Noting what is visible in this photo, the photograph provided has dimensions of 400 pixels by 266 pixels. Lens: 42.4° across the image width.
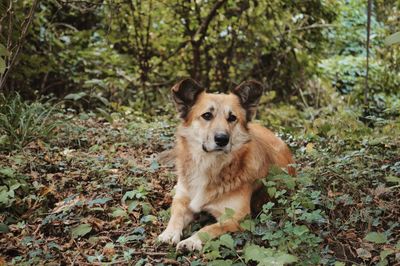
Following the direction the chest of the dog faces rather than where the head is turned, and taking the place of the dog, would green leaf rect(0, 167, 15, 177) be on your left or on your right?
on your right

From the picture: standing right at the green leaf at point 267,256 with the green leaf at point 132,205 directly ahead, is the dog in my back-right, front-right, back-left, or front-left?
front-right

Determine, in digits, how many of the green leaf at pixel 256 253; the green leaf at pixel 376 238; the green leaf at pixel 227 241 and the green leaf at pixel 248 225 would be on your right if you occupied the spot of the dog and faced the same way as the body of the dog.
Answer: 0

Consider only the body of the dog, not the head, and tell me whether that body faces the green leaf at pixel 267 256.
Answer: no

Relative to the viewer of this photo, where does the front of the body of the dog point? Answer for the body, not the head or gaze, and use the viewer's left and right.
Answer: facing the viewer and to the left of the viewer

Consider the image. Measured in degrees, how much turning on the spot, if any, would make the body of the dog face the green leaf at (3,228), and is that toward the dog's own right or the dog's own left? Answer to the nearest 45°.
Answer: approximately 45° to the dog's own right

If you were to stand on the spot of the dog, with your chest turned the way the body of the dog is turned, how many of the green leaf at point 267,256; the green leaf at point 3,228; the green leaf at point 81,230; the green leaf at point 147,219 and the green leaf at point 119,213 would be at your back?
0

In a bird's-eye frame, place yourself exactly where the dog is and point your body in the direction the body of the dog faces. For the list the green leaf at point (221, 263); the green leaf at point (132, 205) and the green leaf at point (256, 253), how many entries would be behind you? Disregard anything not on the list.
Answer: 0

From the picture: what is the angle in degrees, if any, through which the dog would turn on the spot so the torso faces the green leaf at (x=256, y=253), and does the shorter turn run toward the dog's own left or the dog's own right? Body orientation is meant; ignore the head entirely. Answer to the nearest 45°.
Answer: approximately 45° to the dog's own left

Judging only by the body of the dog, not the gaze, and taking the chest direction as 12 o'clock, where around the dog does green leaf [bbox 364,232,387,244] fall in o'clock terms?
The green leaf is roughly at 9 o'clock from the dog.

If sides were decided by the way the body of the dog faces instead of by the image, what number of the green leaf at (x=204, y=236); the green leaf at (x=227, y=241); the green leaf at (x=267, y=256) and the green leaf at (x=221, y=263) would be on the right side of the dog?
0

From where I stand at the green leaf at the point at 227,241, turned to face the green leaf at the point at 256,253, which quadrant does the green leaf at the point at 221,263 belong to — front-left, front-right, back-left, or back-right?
front-right

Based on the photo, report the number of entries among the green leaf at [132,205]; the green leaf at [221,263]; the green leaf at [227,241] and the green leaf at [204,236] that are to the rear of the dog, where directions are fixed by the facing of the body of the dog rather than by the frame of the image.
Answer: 0

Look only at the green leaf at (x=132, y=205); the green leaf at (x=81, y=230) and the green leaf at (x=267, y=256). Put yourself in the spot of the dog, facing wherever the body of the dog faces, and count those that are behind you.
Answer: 0

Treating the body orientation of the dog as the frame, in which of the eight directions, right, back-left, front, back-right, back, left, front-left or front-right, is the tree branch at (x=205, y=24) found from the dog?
back-right

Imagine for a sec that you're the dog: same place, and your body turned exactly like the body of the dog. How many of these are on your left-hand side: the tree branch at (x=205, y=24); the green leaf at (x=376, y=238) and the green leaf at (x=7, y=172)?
1

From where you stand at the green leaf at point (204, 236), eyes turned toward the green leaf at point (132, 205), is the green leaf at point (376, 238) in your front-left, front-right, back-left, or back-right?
back-right

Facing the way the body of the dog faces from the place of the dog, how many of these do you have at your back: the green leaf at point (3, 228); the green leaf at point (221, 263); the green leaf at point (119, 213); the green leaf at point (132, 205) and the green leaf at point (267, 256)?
0

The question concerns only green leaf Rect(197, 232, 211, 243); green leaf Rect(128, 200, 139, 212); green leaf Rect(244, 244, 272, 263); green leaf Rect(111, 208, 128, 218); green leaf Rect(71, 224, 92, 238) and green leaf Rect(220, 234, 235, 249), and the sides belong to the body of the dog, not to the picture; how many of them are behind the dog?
0

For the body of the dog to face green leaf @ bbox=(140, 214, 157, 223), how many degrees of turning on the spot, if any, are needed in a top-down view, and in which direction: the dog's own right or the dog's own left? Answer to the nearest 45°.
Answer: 0° — it already faces it

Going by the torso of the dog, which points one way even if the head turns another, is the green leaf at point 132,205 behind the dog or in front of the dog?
in front

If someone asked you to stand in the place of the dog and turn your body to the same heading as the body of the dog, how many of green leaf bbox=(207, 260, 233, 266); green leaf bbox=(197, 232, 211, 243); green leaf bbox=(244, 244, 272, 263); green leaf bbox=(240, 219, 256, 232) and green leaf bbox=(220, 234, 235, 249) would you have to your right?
0

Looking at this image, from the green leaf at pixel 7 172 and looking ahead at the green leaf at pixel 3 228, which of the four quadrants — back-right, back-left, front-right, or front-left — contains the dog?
front-left
